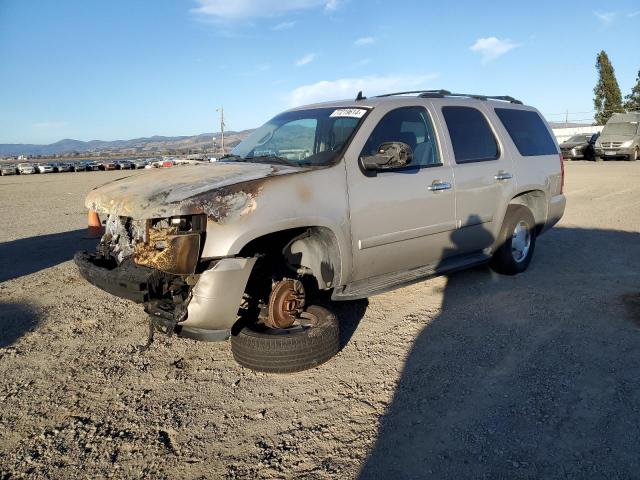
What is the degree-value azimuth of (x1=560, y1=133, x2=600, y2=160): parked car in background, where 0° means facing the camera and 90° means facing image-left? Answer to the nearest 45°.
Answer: approximately 45°

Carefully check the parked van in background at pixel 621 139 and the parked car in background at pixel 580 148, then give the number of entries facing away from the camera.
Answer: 0

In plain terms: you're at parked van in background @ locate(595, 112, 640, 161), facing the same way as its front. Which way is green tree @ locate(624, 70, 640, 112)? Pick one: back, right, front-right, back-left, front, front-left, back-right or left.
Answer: back-right

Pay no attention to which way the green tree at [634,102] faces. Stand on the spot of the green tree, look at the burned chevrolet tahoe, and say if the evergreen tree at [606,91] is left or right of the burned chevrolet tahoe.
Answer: right

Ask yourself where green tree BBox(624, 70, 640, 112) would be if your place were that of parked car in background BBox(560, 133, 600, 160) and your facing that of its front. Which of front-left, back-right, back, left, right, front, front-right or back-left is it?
back-right

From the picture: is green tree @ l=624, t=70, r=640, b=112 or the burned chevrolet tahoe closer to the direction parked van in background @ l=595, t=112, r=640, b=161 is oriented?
the burned chevrolet tahoe

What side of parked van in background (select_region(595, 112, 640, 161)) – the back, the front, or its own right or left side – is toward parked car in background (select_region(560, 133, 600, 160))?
right

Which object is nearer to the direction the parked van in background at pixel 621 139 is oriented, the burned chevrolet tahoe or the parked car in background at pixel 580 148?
the burned chevrolet tahoe

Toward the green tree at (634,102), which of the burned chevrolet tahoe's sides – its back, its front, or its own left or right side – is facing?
back

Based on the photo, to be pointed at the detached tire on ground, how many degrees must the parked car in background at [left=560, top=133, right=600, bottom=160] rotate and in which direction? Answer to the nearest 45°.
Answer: approximately 45° to its left

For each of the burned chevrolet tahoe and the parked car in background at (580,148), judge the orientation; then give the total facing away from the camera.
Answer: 0

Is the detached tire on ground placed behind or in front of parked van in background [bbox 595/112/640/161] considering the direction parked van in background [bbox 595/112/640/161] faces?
in front

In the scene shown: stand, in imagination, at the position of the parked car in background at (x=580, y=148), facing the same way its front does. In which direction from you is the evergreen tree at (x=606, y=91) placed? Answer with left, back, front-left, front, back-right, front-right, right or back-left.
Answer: back-right

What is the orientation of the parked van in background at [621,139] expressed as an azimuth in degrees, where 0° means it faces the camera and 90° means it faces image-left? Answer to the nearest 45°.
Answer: approximately 45°
